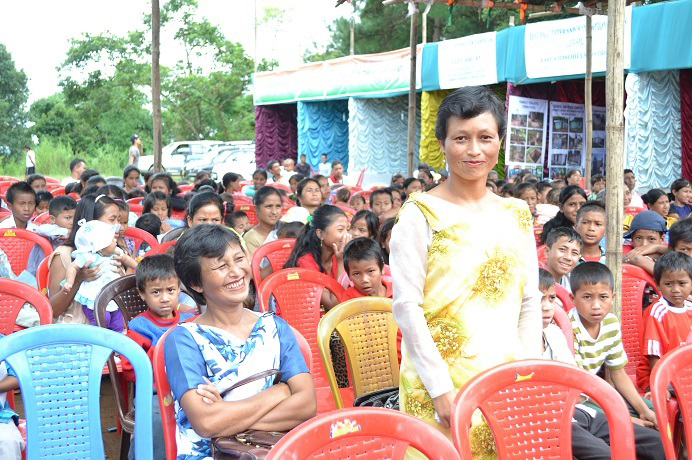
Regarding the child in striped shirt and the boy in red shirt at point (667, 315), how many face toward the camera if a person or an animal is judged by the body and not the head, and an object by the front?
2

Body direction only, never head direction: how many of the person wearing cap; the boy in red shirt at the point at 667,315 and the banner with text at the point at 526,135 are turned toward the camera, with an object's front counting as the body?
3

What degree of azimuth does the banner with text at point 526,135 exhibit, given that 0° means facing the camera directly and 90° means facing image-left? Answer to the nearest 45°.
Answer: approximately 0°

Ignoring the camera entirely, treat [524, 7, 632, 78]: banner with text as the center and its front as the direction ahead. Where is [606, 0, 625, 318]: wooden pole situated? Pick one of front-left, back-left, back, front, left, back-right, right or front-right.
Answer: front-left

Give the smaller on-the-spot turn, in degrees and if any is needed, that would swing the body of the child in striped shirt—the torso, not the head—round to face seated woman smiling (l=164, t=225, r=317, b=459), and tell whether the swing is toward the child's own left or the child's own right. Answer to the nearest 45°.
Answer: approximately 45° to the child's own right

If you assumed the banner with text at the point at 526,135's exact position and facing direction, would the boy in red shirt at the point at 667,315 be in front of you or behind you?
in front

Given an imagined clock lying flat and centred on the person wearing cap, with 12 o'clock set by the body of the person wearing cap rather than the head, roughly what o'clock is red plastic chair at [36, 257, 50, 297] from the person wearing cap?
The red plastic chair is roughly at 2 o'clock from the person wearing cap.

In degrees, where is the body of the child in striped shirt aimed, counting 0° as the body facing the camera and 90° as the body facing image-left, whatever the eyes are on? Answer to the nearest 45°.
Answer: approximately 0°

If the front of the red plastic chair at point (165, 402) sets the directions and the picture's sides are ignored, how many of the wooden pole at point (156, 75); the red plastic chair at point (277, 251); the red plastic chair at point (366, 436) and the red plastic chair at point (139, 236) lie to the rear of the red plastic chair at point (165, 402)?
3

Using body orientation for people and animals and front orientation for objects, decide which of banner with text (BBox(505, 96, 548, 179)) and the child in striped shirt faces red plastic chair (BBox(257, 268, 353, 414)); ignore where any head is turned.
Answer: the banner with text
